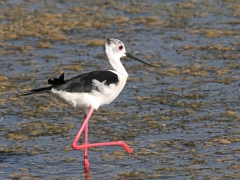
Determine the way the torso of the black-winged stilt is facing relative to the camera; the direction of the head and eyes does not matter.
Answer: to the viewer's right
